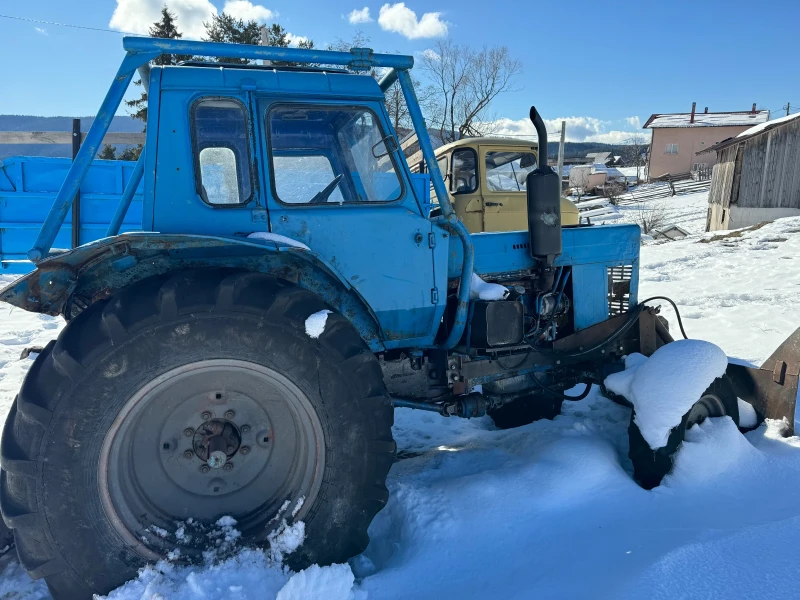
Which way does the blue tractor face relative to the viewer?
to the viewer's right

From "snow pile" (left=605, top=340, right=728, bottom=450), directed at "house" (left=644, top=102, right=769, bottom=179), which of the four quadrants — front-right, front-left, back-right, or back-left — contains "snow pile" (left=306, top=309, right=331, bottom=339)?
back-left
